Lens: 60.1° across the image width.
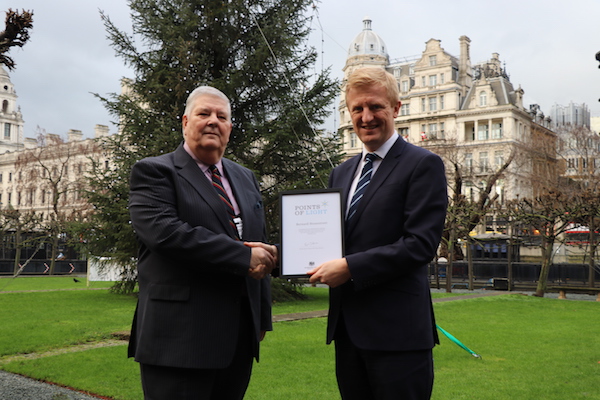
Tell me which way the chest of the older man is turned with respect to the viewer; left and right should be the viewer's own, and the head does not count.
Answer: facing the viewer and to the right of the viewer

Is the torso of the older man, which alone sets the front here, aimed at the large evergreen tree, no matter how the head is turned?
no

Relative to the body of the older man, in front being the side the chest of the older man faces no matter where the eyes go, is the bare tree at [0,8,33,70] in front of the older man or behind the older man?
behind
